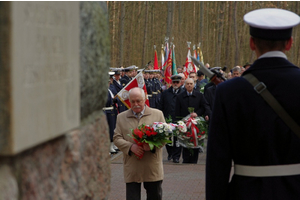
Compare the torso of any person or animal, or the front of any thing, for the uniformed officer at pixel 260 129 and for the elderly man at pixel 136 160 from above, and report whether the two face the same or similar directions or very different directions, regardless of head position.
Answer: very different directions

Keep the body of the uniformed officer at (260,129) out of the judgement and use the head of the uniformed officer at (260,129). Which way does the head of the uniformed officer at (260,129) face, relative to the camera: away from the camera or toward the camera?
away from the camera

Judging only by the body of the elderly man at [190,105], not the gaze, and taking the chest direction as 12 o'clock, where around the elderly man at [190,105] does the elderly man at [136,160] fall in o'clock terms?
the elderly man at [136,160] is roughly at 12 o'clock from the elderly man at [190,105].

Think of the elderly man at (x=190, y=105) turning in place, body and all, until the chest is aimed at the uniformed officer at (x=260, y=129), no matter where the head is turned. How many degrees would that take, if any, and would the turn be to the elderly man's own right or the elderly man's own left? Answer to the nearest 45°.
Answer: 0° — they already face them

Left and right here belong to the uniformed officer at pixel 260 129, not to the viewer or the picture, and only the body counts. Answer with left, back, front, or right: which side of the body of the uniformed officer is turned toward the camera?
back

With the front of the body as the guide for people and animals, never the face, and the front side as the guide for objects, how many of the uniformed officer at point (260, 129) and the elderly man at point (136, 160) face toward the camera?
1

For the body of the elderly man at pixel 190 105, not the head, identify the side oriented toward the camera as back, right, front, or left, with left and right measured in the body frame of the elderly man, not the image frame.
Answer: front

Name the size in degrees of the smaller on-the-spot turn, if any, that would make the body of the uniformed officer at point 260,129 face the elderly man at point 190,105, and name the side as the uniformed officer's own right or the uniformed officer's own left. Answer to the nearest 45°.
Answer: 0° — they already face them

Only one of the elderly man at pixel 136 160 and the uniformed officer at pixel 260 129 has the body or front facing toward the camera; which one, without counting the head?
the elderly man

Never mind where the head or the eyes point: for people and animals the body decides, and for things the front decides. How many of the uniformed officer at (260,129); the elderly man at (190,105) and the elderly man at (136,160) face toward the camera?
2

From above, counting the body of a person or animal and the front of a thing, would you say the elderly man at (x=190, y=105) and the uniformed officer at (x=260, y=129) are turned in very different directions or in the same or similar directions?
very different directions

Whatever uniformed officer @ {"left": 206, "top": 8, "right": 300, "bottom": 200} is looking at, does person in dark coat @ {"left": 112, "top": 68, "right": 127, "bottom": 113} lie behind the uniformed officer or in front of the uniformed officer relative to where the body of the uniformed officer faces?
in front

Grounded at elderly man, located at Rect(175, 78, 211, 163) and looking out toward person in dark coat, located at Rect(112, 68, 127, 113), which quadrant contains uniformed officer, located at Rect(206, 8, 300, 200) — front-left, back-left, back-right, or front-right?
back-left

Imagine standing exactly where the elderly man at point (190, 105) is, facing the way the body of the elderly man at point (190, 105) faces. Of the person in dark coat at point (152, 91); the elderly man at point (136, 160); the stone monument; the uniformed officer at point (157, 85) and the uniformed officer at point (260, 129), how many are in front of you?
3

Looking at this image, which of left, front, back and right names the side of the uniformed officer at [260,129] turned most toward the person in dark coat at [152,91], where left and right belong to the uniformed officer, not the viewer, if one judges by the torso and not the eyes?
front

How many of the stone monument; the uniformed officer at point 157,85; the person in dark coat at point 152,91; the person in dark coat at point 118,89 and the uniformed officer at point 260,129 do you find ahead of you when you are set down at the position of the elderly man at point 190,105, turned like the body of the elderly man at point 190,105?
2
